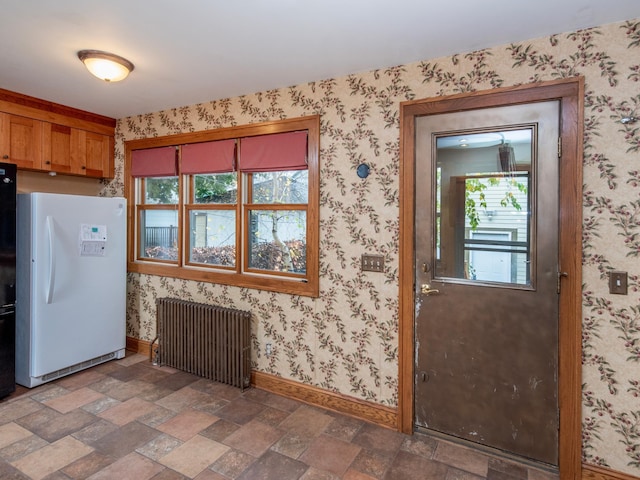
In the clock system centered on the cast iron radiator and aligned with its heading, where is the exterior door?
The exterior door is roughly at 9 o'clock from the cast iron radiator.

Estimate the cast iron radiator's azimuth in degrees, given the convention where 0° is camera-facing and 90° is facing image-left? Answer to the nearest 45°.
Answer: approximately 45°

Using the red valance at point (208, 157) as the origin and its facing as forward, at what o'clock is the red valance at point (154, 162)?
the red valance at point (154, 162) is roughly at 3 o'clock from the red valance at point (208, 157).

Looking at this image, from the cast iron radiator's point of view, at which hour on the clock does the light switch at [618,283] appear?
The light switch is roughly at 9 o'clock from the cast iron radiator.

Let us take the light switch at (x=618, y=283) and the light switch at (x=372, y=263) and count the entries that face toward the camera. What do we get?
2
